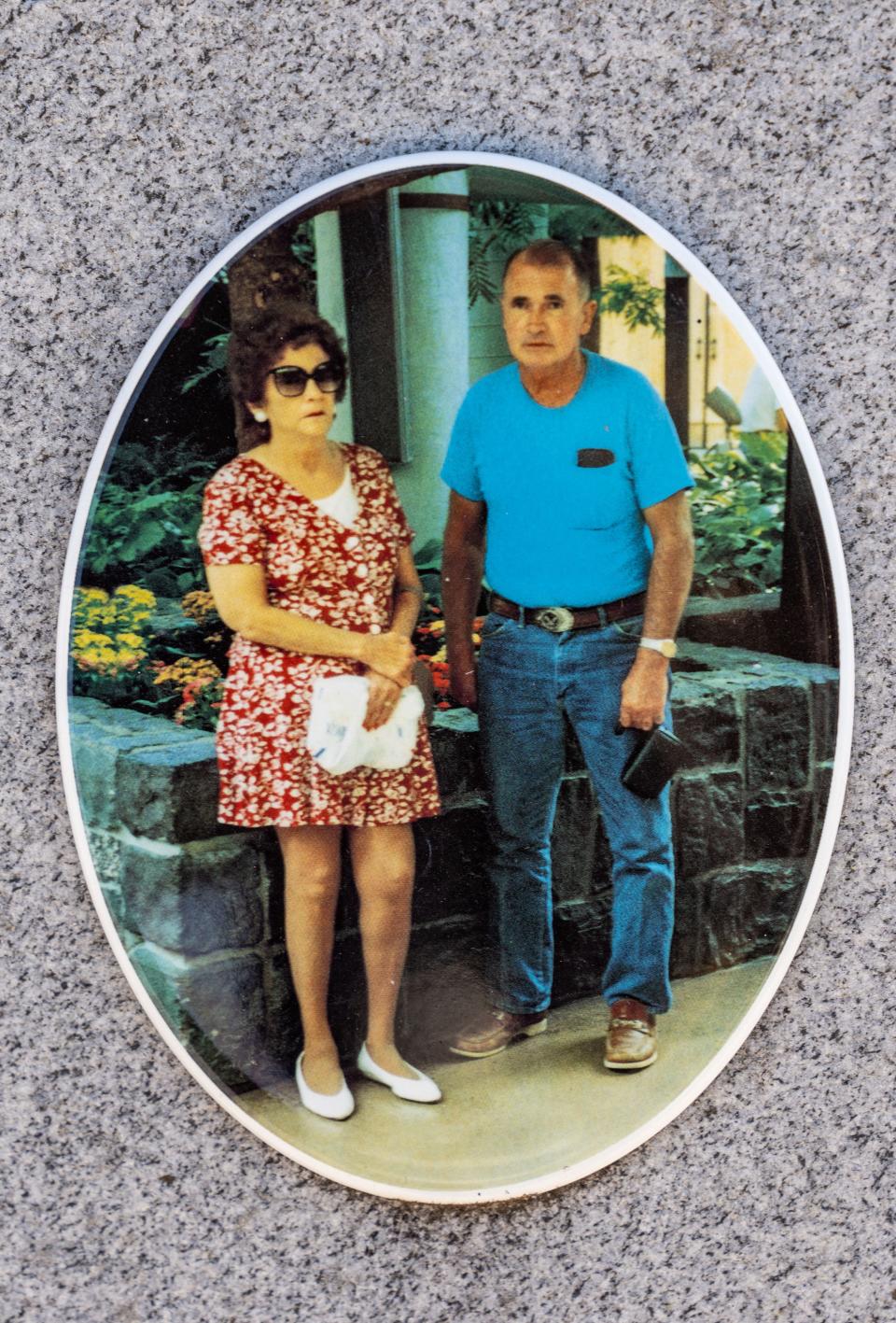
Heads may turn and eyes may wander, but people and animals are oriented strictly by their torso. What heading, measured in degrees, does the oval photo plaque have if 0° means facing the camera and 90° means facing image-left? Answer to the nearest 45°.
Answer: approximately 0°
